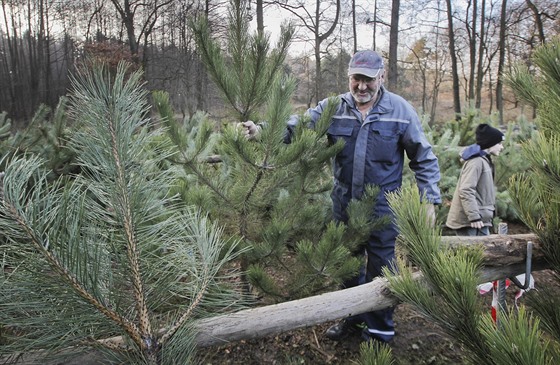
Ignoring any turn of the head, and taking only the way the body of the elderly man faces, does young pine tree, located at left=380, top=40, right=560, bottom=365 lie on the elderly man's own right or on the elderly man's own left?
on the elderly man's own left

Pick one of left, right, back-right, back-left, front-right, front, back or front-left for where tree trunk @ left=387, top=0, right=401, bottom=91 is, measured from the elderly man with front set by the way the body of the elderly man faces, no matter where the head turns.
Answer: back-right

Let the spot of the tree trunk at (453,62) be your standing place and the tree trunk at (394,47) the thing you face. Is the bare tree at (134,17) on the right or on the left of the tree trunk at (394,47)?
right

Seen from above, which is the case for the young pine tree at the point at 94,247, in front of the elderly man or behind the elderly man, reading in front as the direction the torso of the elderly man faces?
in front

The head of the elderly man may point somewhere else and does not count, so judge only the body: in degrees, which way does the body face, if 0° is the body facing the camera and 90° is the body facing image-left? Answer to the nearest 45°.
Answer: approximately 45°

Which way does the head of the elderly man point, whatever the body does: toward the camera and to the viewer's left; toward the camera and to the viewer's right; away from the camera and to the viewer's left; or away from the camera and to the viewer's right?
toward the camera and to the viewer's left
